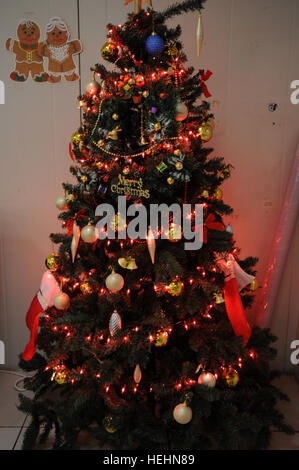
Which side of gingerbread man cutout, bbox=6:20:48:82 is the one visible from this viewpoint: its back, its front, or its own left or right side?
front

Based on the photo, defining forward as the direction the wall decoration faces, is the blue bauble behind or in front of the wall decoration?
in front

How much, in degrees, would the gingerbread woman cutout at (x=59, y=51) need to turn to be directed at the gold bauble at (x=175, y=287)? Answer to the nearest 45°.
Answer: approximately 45° to its left

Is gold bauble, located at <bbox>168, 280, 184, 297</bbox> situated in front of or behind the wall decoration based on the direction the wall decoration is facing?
in front

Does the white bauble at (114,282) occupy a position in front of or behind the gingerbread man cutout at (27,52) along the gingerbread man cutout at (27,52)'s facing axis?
in front

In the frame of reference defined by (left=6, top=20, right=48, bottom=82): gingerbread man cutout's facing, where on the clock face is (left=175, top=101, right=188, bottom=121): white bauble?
The white bauble is roughly at 11 o'clock from the gingerbread man cutout.

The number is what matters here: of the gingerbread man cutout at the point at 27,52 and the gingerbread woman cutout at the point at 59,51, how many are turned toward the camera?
2

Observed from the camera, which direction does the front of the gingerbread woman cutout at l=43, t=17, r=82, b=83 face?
facing the viewer

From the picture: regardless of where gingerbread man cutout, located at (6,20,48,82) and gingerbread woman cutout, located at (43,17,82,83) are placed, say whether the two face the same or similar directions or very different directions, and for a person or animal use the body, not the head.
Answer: same or similar directions
